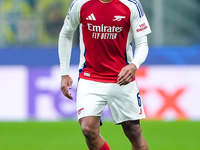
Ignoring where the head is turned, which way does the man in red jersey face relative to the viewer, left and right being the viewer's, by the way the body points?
facing the viewer
